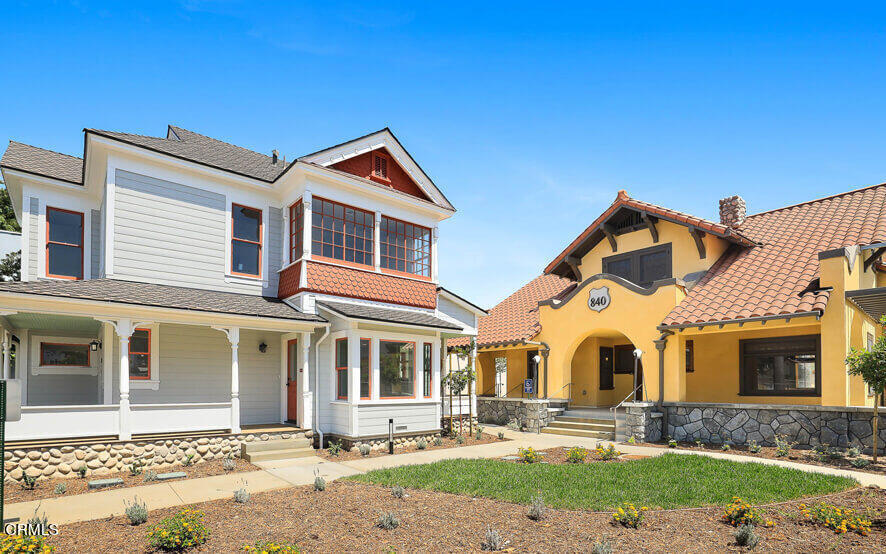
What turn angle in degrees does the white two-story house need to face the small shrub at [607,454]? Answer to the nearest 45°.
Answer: approximately 45° to its left

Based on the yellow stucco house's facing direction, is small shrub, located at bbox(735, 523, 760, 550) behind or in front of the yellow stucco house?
in front

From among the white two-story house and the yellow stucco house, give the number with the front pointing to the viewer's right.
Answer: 0

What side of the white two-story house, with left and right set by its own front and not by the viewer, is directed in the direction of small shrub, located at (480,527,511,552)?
front

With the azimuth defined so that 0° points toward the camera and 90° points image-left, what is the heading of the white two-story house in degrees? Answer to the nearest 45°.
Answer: approximately 0°

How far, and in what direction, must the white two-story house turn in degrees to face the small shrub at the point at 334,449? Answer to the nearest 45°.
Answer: approximately 45° to its left

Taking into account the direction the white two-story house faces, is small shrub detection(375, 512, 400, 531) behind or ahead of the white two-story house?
ahead

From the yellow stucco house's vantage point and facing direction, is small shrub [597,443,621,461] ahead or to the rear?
ahead
